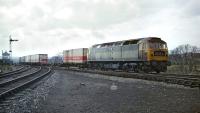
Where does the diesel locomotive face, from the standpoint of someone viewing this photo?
facing the viewer and to the right of the viewer

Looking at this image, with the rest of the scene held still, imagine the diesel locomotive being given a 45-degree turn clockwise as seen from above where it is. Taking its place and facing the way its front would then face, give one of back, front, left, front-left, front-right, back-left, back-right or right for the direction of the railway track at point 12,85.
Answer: front-right
